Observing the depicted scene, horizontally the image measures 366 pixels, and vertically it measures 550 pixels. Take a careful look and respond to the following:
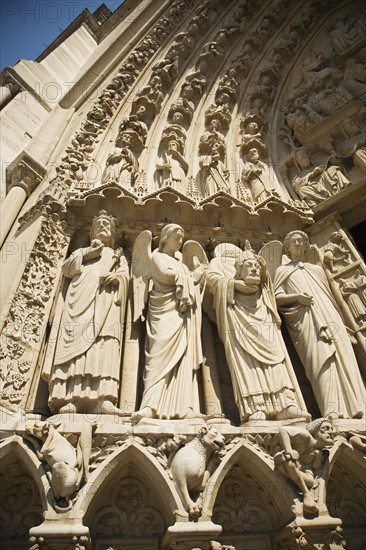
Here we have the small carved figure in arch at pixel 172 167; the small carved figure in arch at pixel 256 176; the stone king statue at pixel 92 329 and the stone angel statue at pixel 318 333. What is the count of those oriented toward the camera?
4

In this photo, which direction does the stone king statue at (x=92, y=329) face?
toward the camera

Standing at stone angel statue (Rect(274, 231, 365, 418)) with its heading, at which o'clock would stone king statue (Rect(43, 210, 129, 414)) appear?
stone king statue (Rect(43, 210, 129, 414)) is roughly at 2 o'clock from stone angel statue (Rect(274, 231, 365, 418)).

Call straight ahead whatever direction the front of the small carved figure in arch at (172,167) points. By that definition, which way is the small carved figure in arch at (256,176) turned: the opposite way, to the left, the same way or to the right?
the same way

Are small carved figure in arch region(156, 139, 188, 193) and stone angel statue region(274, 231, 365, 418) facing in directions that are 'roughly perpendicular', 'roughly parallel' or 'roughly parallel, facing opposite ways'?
roughly parallel

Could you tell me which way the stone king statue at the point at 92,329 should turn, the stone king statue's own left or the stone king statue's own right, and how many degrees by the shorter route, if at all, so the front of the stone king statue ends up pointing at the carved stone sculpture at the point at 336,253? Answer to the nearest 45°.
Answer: approximately 90° to the stone king statue's own left

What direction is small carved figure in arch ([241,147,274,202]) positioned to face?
toward the camera

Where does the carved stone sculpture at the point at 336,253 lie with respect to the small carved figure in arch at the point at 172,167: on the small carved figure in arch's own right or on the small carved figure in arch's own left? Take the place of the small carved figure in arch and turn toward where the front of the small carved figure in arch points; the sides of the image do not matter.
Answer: on the small carved figure in arch's own left

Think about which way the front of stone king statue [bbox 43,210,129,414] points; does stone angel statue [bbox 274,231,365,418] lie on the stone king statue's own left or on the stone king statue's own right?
on the stone king statue's own left

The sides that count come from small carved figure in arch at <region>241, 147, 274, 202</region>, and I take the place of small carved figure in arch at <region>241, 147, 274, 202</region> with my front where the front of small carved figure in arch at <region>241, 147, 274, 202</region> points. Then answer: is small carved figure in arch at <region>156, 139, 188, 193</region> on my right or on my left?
on my right

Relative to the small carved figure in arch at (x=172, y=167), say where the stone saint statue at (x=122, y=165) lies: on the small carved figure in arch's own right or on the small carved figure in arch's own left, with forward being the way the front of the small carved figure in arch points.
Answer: on the small carved figure in arch's own right

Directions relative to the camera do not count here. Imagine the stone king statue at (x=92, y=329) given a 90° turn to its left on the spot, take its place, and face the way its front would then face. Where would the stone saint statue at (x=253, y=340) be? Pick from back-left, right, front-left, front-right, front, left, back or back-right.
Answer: front

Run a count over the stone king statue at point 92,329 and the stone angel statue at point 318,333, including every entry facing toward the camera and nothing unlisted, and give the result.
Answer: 2

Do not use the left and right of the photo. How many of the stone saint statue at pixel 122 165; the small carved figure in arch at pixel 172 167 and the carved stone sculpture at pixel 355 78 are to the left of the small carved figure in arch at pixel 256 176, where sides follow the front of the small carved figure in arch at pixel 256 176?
1
